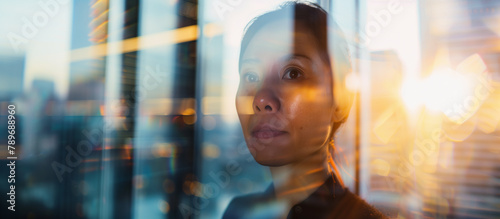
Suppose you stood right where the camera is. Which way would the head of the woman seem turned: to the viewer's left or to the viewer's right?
to the viewer's left

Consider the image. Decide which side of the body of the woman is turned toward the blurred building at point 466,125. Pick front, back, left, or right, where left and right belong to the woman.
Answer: back

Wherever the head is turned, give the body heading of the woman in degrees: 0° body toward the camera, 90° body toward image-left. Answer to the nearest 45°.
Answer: approximately 45°
